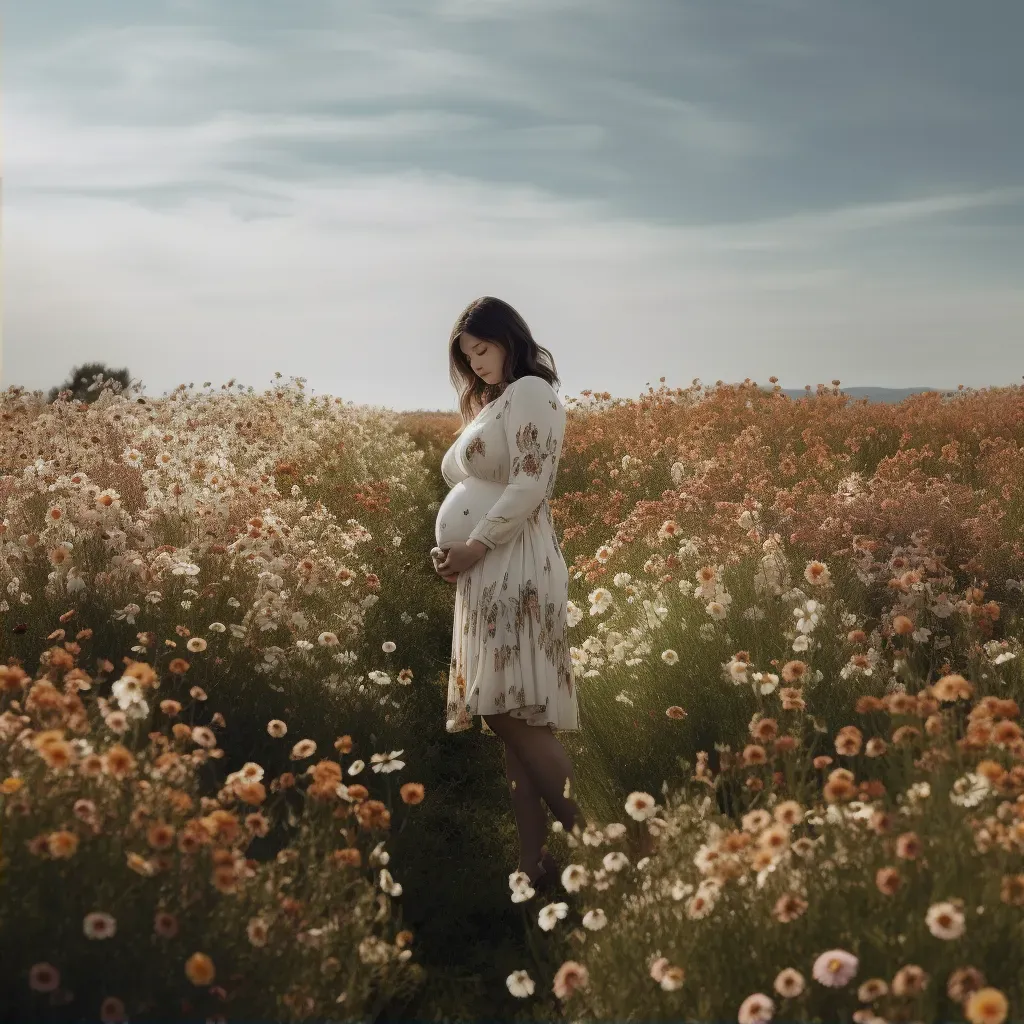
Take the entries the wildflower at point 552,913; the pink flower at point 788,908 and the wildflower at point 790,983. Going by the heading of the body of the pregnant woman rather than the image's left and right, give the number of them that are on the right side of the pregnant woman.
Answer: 0

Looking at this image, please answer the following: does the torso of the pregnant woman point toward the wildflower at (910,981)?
no

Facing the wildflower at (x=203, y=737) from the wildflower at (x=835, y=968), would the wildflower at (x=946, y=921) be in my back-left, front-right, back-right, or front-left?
back-right

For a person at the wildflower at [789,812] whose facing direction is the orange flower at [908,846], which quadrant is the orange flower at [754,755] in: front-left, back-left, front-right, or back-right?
back-left

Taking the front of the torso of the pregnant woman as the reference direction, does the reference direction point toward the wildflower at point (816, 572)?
no

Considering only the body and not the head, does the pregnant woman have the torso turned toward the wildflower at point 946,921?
no

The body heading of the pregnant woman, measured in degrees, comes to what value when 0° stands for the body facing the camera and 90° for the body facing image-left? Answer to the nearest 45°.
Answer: approximately 45°

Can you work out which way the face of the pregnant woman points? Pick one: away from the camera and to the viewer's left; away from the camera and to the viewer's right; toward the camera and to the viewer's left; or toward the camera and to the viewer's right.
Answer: toward the camera and to the viewer's left

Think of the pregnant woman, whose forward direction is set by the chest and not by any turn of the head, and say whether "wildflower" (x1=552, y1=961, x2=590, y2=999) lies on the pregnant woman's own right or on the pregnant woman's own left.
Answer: on the pregnant woman's own left

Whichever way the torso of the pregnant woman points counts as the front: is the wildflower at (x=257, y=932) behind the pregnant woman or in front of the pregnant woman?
in front

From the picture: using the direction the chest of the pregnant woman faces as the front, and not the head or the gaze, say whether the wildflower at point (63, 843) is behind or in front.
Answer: in front
